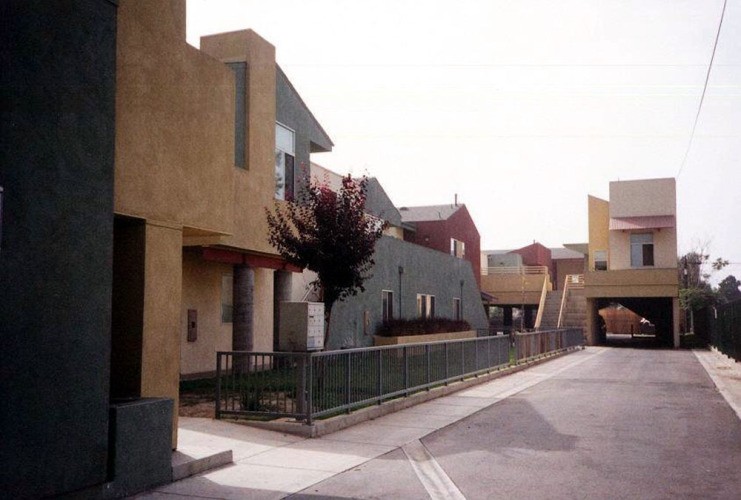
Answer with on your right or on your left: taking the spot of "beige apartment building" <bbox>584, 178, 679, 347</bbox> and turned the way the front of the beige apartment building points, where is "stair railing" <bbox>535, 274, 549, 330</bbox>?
on your right

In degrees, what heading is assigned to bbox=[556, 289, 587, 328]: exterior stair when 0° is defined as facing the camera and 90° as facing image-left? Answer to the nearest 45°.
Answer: approximately 0°

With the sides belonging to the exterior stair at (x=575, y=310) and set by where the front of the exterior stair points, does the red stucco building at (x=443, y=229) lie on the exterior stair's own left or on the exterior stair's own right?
on the exterior stair's own right

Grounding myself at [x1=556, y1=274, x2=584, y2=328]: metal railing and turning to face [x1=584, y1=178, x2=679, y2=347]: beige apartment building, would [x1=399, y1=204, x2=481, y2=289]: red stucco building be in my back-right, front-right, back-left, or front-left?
back-right

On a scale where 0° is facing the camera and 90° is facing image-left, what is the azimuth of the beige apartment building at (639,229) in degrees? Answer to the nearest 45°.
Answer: approximately 0°

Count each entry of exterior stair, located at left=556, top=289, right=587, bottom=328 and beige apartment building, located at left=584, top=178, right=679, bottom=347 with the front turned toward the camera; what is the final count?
2

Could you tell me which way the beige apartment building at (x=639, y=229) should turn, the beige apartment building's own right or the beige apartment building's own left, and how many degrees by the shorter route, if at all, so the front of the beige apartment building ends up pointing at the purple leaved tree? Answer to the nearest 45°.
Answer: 0° — it already faces it
